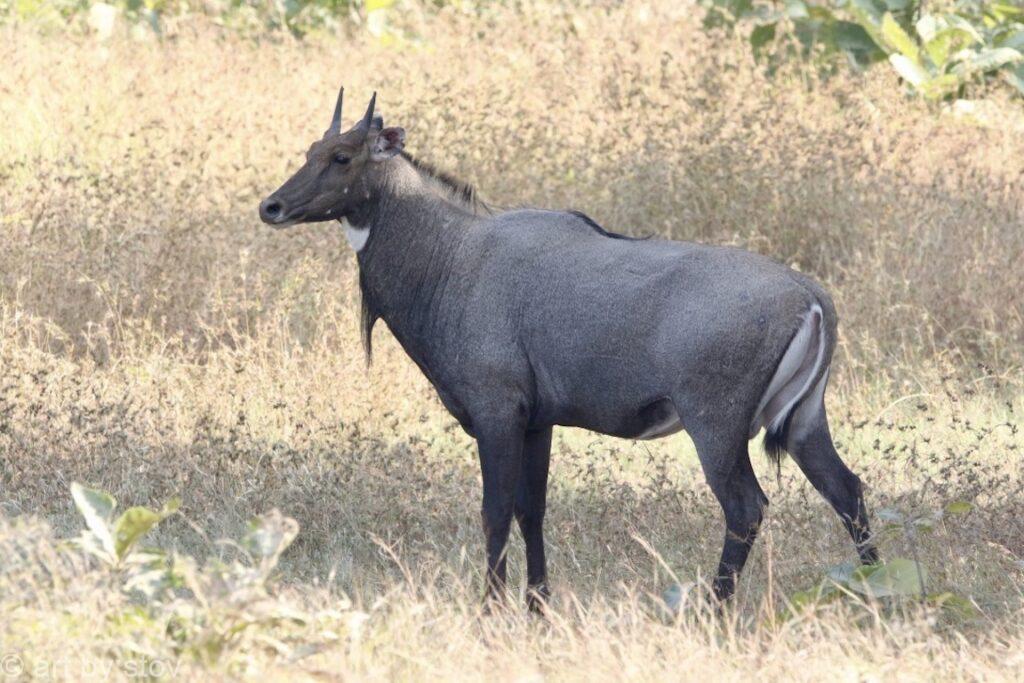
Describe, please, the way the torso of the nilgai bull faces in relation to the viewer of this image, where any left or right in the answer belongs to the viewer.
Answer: facing to the left of the viewer

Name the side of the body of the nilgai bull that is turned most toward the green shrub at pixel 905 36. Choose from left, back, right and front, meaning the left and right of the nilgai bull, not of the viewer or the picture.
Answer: right
